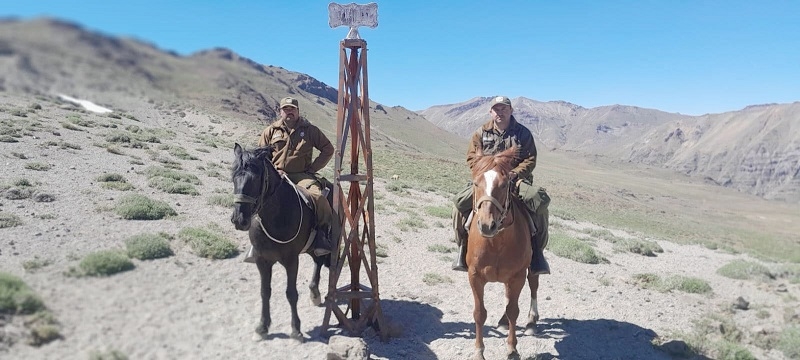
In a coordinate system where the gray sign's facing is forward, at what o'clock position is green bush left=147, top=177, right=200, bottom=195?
The green bush is roughly at 5 o'clock from the gray sign.

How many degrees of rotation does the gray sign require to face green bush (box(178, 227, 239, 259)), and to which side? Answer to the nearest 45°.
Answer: approximately 135° to its right

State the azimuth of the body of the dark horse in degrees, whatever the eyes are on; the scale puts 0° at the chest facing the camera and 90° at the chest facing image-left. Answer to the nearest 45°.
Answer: approximately 45°

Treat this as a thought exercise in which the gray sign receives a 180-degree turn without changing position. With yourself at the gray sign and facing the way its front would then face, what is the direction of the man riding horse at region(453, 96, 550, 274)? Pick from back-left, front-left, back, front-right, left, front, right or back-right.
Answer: right

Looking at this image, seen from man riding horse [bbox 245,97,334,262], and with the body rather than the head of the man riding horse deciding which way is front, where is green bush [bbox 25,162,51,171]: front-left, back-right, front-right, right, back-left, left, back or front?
back-right

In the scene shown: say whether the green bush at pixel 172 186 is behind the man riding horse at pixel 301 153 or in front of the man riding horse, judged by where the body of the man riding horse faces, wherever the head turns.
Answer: behind
